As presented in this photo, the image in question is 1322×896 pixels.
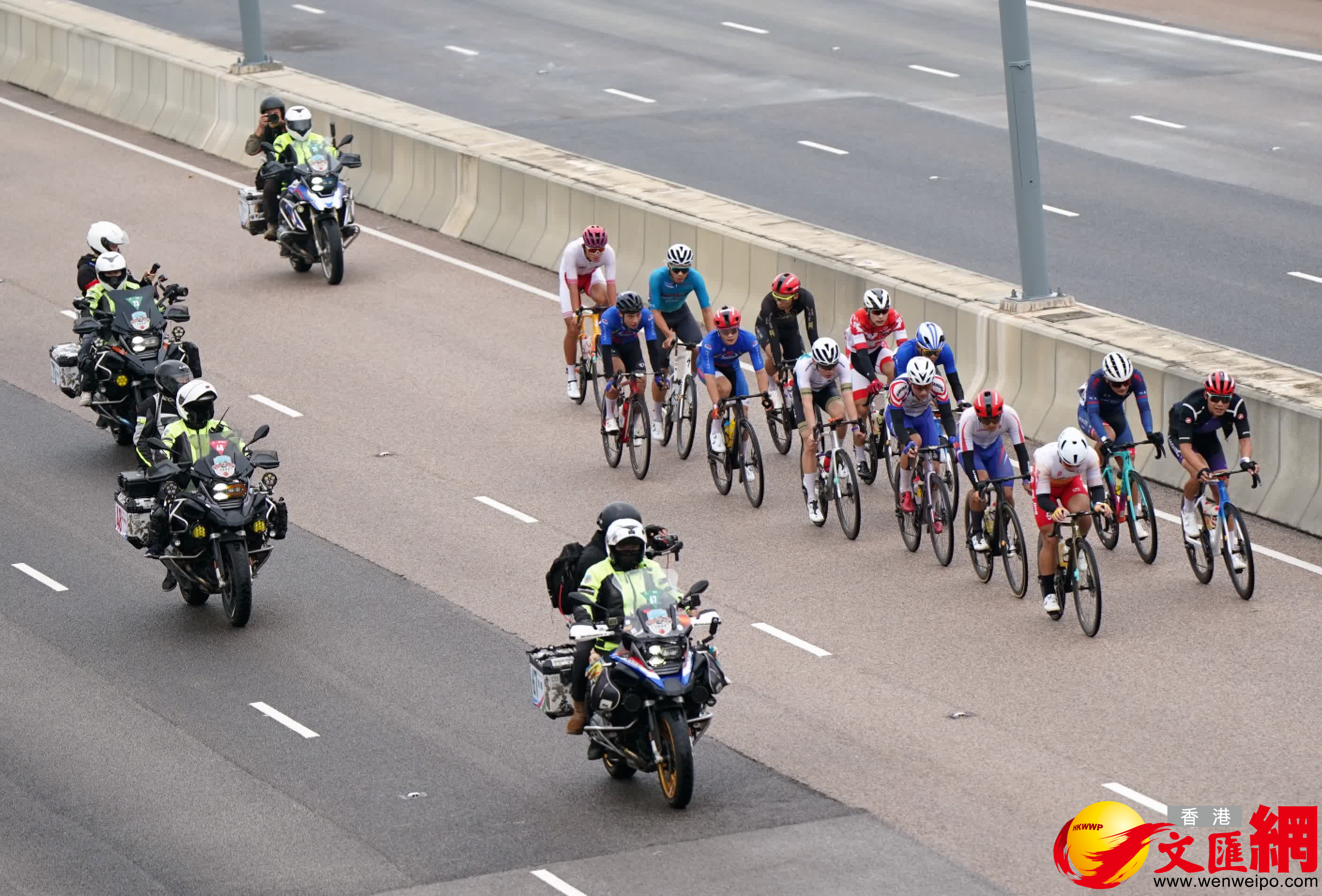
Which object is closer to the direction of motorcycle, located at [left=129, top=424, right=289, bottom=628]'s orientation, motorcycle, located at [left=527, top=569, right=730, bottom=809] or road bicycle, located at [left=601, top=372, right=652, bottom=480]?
the motorcycle

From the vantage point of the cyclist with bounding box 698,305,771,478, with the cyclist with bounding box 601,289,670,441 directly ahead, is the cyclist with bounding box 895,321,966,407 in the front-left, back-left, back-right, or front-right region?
back-right
